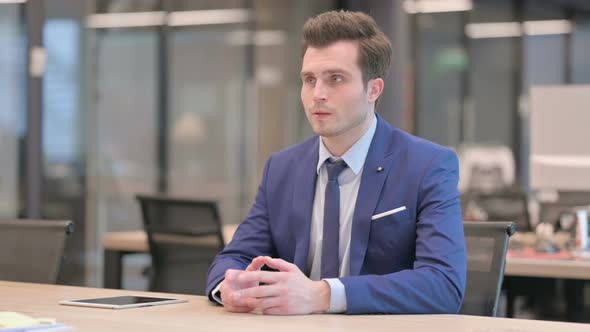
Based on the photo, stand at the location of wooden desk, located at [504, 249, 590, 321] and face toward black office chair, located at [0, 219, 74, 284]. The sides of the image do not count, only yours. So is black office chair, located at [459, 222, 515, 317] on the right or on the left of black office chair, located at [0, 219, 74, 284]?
left

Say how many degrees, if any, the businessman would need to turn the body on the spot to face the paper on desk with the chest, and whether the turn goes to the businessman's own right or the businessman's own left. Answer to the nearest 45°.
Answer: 0° — they already face it

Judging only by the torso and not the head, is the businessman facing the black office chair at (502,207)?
no

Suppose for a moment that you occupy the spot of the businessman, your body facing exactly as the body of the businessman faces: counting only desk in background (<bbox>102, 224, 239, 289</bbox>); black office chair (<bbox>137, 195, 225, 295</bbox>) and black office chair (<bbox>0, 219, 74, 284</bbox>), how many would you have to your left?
0

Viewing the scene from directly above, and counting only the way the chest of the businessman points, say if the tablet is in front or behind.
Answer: in front

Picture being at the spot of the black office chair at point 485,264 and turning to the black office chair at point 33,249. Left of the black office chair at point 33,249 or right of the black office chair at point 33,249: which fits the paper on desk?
left

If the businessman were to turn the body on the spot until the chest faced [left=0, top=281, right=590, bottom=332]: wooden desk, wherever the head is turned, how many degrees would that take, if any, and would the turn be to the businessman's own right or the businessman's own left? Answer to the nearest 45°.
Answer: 0° — they already face it

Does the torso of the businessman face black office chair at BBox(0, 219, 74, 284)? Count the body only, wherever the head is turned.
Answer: no

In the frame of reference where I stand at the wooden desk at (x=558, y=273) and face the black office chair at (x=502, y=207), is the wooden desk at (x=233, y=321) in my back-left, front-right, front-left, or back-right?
back-left

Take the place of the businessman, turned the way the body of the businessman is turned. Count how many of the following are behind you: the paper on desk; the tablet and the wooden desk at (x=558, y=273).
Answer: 1

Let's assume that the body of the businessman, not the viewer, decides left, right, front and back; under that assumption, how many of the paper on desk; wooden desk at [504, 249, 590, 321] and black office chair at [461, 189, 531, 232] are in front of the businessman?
1

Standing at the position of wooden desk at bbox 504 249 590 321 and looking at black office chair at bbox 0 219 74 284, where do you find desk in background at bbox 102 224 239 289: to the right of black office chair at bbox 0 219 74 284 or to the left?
right

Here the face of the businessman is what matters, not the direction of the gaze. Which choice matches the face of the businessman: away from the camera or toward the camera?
toward the camera

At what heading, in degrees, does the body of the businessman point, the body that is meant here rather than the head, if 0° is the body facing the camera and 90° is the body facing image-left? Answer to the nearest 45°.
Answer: approximately 45°

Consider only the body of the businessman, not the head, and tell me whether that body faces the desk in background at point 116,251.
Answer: no
